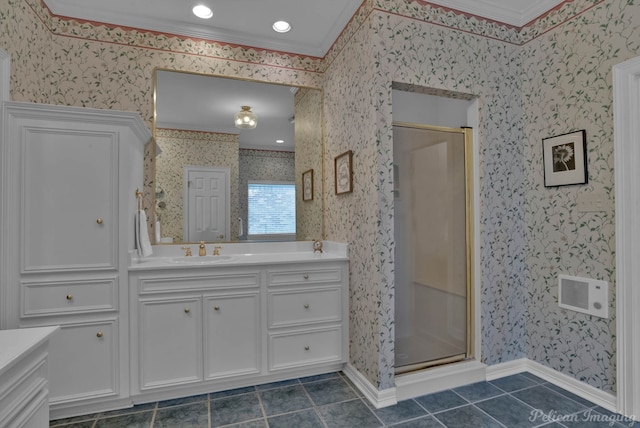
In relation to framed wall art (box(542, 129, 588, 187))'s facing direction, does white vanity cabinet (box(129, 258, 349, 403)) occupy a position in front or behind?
in front

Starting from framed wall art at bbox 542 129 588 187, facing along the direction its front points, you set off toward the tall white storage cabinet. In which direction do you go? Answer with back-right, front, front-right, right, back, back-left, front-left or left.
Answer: front

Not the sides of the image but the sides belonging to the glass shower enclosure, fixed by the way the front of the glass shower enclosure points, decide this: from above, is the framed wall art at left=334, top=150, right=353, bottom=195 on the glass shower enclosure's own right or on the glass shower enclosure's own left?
on the glass shower enclosure's own right

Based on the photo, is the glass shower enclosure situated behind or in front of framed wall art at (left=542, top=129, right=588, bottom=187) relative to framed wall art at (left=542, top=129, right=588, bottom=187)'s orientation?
in front

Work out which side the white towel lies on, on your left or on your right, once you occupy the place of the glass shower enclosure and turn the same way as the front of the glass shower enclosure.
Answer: on your right

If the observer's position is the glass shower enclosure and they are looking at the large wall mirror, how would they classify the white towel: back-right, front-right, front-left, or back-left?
front-left

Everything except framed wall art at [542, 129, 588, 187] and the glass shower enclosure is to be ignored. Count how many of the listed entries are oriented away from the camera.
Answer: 0

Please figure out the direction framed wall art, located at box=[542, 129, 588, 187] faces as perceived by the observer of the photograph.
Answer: facing the viewer and to the left of the viewer

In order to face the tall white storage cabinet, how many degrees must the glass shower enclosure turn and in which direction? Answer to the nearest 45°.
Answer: approximately 90° to its right

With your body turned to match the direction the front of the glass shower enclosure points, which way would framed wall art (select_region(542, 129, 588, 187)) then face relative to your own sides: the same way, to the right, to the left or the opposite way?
to the right

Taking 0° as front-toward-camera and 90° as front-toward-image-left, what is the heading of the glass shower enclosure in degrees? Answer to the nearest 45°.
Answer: approximately 315°
